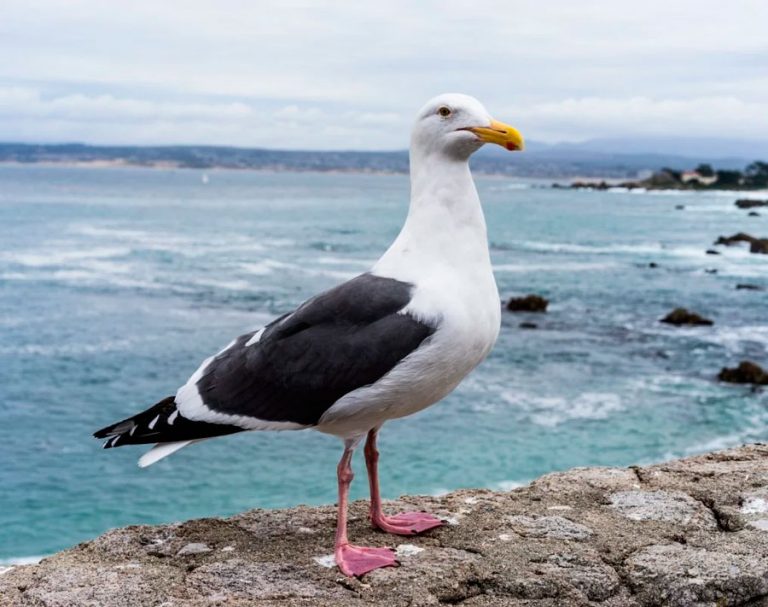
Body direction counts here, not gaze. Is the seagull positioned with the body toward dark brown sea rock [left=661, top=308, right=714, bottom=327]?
no

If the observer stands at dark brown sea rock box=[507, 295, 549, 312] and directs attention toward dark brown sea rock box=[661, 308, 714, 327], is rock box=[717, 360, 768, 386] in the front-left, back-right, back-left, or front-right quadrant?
front-right

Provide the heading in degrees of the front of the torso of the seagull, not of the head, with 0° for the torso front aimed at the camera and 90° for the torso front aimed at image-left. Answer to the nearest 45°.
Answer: approximately 270°

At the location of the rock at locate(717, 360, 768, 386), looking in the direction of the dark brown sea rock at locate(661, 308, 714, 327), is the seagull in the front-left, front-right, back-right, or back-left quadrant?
back-left
